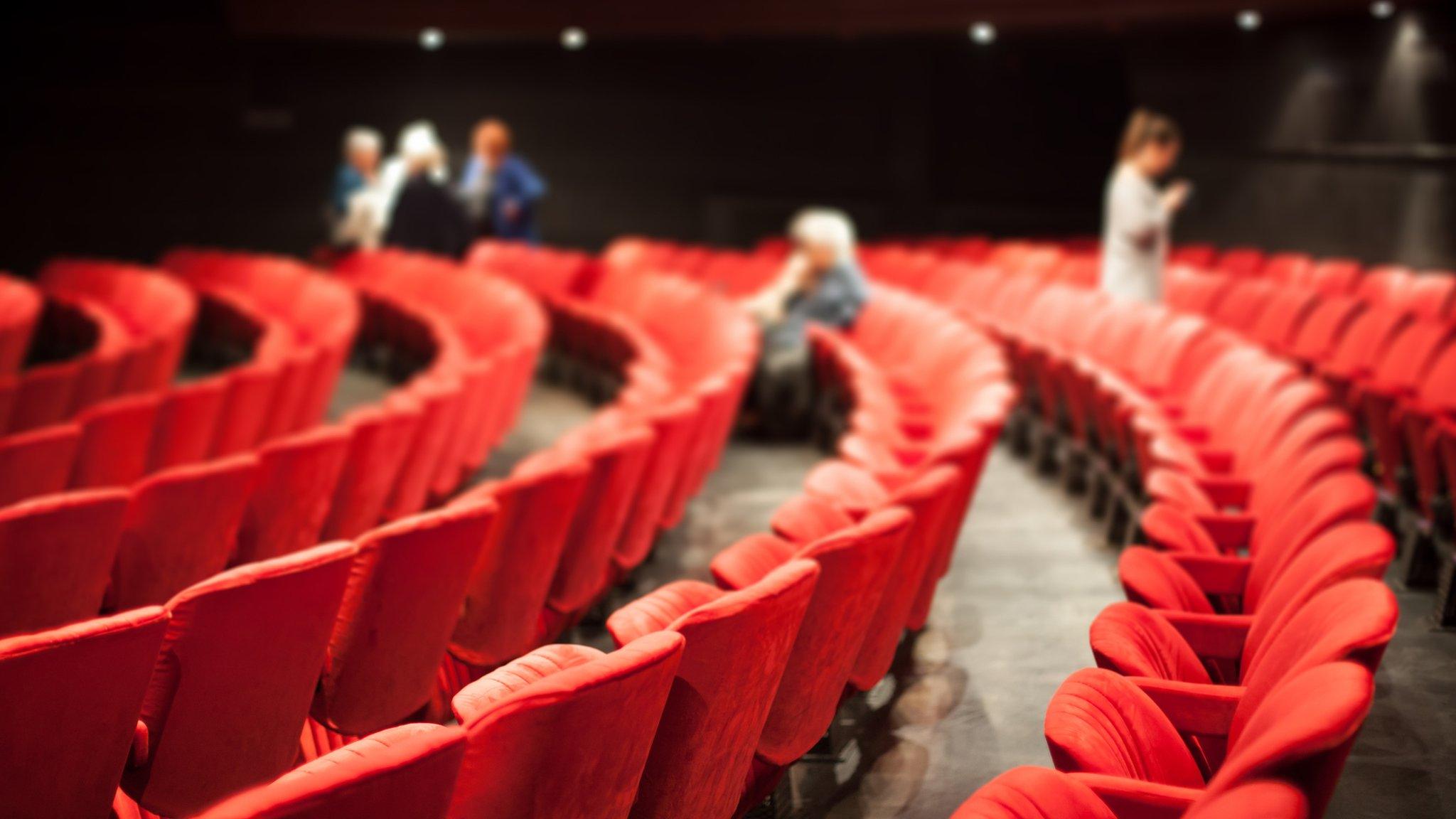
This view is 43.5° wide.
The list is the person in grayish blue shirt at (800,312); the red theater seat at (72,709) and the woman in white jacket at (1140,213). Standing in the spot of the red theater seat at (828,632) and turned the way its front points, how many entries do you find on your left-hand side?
1

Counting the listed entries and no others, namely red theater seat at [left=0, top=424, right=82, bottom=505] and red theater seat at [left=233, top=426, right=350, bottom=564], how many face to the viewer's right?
0

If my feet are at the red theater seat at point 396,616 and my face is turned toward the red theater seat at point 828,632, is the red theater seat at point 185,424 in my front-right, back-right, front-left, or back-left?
back-left

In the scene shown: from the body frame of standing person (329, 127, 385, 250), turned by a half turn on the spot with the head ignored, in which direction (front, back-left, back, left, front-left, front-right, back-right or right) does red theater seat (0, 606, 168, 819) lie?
back-left

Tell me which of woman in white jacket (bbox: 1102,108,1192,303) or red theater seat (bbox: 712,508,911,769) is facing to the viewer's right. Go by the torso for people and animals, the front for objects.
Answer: the woman in white jacket

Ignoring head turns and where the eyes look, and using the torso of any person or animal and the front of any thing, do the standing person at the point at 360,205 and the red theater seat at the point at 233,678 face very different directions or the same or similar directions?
very different directions

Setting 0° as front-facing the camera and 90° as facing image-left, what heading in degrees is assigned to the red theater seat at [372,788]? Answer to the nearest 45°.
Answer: approximately 135°

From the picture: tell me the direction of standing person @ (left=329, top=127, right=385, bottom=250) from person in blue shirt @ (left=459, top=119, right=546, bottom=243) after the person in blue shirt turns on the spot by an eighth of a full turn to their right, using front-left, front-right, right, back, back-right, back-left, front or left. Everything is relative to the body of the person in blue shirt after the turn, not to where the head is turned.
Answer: front-right

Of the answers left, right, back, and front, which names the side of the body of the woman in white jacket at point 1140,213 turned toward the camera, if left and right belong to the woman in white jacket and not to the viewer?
right
